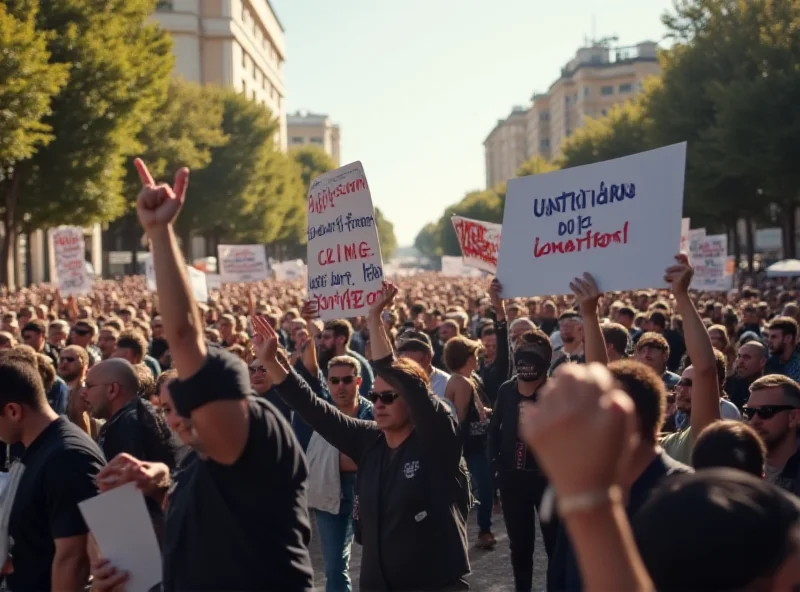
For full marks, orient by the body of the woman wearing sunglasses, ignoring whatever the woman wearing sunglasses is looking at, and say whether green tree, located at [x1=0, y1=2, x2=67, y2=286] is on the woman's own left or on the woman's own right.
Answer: on the woman's own right

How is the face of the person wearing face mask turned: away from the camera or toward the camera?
toward the camera

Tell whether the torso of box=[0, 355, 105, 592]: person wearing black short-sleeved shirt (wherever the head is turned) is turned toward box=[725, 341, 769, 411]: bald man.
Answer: no

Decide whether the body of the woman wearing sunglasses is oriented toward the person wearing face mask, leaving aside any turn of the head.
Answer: no

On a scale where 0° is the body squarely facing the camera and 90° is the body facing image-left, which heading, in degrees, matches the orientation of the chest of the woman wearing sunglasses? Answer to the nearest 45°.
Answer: approximately 45°

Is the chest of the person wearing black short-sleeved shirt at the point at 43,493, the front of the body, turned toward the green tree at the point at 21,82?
no

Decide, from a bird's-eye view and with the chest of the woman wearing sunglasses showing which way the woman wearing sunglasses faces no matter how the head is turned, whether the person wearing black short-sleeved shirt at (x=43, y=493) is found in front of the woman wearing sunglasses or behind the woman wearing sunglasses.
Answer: in front

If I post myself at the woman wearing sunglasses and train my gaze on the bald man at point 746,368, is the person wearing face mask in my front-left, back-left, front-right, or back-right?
front-left
